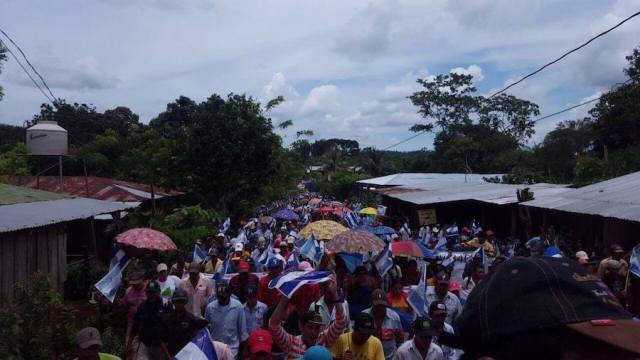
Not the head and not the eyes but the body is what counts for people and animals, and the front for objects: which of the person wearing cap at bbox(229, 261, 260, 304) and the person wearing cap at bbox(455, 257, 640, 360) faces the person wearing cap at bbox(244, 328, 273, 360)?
the person wearing cap at bbox(229, 261, 260, 304)

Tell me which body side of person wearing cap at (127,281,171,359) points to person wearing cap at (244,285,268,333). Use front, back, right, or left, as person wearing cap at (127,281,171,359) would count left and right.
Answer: left

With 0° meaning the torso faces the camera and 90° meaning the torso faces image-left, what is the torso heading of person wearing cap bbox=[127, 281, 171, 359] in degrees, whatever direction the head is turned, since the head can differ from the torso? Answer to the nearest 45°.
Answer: approximately 0°

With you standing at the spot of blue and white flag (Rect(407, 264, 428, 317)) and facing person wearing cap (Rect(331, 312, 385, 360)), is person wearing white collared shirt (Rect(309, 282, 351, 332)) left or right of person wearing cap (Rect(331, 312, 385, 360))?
right

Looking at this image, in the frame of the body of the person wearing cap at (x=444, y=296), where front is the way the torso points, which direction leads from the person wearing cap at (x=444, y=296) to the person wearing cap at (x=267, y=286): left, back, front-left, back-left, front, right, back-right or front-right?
right
